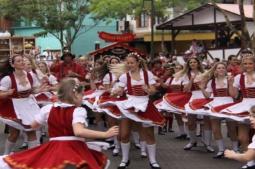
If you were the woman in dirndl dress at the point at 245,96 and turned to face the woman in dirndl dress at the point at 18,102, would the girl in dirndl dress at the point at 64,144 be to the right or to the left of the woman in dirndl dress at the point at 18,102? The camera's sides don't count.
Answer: left

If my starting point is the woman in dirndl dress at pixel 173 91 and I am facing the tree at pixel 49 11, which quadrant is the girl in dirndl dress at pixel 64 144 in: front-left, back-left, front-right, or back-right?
back-left

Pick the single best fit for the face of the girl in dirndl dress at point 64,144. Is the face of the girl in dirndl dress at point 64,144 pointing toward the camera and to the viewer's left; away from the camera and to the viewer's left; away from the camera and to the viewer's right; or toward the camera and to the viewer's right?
away from the camera and to the viewer's right

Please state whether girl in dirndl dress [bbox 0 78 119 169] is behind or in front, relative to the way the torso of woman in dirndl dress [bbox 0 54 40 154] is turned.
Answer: in front

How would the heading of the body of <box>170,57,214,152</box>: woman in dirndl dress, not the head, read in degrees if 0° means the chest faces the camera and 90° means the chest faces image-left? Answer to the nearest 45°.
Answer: approximately 0°

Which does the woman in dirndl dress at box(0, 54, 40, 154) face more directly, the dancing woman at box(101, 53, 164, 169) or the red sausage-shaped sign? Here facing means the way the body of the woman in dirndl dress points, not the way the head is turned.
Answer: the dancing woman

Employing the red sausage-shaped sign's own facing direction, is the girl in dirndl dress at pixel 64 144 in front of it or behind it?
in front

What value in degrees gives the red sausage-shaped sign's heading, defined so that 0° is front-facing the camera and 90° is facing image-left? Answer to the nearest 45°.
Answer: approximately 0°

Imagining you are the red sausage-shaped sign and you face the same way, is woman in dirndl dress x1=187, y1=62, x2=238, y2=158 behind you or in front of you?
in front
